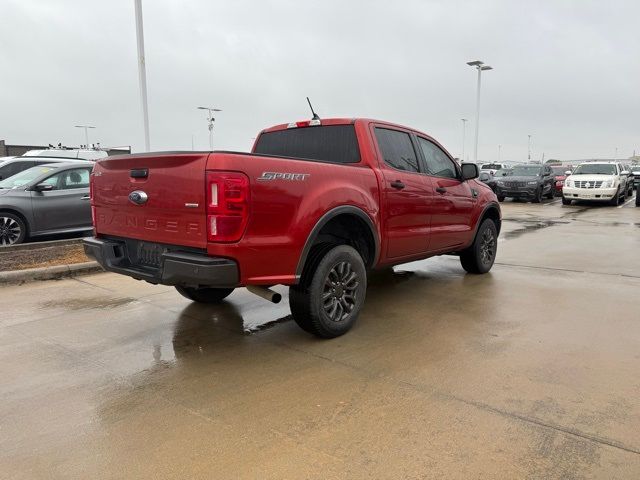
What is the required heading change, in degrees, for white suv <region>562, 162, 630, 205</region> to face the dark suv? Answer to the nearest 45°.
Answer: approximately 90° to its right

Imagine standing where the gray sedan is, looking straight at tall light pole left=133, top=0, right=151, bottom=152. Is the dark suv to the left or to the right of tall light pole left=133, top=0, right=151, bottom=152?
right

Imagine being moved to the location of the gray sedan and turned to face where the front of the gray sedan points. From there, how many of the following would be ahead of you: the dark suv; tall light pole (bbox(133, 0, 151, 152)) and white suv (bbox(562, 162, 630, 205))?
0

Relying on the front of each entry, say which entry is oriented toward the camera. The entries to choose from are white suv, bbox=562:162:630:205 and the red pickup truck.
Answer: the white suv

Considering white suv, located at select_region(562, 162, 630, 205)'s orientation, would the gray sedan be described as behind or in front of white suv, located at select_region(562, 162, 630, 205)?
in front

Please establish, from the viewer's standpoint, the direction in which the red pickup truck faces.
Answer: facing away from the viewer and to the right of the viewer

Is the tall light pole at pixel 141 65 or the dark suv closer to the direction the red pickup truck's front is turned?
the dark suv

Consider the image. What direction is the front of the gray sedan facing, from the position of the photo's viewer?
facing the viewer and to the left of the viewer

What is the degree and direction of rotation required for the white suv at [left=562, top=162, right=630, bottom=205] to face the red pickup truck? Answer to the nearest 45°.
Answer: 0° — it already faces it

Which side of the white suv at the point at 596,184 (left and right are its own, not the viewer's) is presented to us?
front

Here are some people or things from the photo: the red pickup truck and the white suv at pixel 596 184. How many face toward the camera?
1

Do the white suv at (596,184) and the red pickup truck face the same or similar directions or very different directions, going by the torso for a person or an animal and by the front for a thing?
very different directions

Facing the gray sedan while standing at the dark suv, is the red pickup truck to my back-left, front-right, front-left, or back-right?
front-left

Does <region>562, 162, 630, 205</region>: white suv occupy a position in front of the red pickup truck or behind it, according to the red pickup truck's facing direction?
in front

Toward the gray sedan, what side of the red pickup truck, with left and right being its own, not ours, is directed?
left

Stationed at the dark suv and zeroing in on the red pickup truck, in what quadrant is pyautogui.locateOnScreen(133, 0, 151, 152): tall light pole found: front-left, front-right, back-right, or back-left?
front-right
